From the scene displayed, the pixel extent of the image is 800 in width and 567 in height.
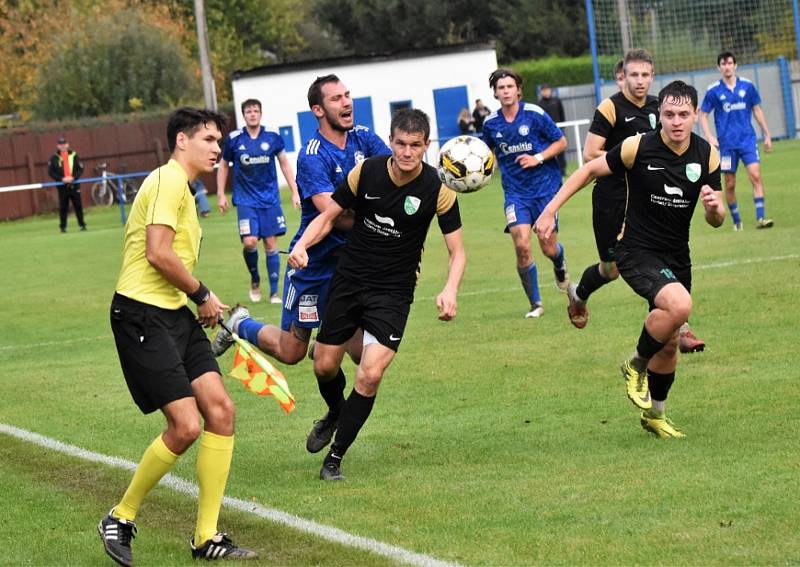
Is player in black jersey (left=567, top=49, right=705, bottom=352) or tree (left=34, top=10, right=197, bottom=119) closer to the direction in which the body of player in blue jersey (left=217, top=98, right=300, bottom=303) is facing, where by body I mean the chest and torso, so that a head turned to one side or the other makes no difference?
the player in black jersey

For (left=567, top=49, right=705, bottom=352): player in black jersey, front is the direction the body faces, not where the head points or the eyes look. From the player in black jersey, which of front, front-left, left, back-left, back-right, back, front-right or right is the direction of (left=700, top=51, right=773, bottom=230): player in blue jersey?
back-left

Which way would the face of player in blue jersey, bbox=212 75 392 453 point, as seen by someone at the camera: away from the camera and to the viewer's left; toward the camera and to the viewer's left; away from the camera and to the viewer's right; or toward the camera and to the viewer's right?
toward the camera and to the viewer's right

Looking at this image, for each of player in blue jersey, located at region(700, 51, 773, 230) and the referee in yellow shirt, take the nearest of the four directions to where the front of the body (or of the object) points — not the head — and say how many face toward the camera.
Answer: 1

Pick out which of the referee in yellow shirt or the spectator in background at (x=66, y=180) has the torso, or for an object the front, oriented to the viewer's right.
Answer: the referee in yellow shirt

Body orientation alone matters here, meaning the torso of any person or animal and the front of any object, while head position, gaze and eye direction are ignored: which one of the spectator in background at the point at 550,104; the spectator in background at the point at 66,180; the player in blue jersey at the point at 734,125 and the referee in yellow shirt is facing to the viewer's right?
the referee in yellow shirt

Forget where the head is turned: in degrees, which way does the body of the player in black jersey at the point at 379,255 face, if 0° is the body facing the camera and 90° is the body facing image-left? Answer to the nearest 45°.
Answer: approximately 0°

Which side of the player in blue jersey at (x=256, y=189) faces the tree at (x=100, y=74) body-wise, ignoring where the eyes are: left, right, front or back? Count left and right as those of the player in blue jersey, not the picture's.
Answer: back
